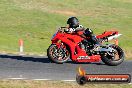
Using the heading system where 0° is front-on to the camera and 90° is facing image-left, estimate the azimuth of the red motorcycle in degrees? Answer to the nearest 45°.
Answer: approximately 90°
